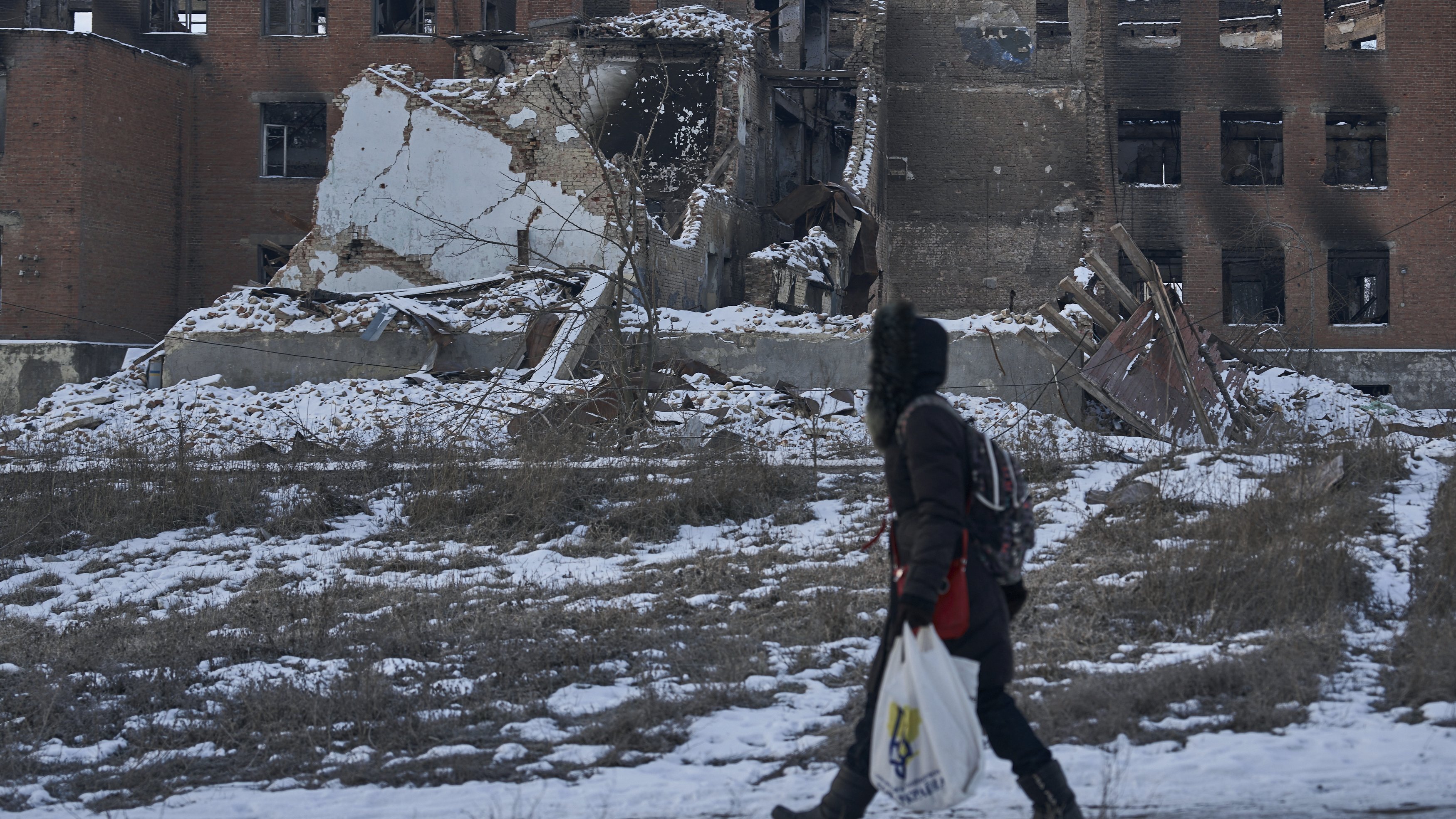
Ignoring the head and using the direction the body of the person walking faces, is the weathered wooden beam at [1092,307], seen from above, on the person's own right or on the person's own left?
on the person's own right

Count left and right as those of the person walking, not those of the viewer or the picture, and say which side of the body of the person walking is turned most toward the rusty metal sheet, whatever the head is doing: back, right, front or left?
right

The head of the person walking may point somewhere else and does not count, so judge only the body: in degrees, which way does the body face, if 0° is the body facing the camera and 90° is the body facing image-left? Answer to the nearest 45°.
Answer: approximately 90°

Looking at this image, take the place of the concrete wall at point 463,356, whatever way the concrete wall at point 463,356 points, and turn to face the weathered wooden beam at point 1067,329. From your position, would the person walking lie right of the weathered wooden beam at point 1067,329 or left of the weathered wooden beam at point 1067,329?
right

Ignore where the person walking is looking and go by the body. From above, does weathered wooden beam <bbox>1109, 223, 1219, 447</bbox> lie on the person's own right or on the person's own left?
on the person's own right

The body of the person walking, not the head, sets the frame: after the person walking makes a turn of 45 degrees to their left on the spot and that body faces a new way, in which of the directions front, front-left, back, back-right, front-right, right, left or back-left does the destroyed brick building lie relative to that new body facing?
back-right

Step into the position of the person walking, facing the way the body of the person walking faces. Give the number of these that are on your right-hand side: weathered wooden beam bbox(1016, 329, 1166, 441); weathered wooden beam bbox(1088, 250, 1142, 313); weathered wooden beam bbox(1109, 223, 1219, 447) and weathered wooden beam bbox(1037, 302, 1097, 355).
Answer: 4

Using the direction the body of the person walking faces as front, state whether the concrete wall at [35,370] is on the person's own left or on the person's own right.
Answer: on the person's own right

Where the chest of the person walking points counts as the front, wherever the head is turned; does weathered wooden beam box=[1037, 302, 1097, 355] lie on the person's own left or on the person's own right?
on the person's own right

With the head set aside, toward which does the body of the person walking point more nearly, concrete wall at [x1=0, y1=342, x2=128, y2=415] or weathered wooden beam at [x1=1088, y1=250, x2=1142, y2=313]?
the concrete wall

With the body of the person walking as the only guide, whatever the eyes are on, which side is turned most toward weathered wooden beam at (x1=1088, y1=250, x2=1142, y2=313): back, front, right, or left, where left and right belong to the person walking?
right

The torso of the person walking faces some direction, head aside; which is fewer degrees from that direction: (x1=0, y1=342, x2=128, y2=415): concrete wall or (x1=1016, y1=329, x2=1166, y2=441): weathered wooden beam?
the concrete wall
